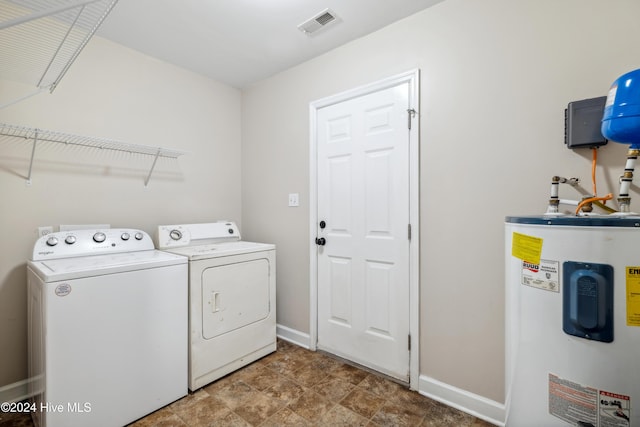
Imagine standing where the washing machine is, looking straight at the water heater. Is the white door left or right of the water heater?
left

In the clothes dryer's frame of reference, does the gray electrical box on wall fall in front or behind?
in front

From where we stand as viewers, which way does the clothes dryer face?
facing the viewer and to the right of the viewer

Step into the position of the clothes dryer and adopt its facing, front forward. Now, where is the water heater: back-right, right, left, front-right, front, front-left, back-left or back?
front

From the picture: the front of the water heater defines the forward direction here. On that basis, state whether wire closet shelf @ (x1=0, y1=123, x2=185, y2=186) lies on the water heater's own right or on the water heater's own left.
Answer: on the water heater's own right

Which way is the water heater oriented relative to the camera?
toward the camera

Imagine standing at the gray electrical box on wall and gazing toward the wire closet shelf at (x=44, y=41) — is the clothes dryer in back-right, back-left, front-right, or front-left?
front-right

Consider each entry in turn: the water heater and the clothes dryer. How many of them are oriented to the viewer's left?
0
